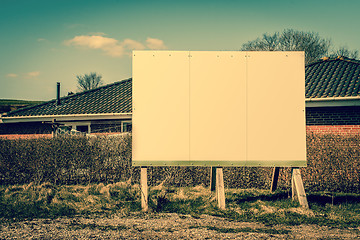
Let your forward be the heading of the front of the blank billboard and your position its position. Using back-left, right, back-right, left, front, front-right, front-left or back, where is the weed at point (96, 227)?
front-right

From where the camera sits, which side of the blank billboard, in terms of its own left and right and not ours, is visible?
front

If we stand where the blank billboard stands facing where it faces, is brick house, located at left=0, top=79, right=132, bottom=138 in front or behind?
behind

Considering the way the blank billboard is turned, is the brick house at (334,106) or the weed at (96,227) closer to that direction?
the weed

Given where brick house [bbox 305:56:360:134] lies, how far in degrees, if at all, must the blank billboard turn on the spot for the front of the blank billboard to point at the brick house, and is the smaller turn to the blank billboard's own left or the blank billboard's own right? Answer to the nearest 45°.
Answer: approximately 135° to the blank billboard's own left

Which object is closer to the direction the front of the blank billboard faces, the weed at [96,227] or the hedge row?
the weed

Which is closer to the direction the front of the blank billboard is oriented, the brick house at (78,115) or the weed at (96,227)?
the weed
